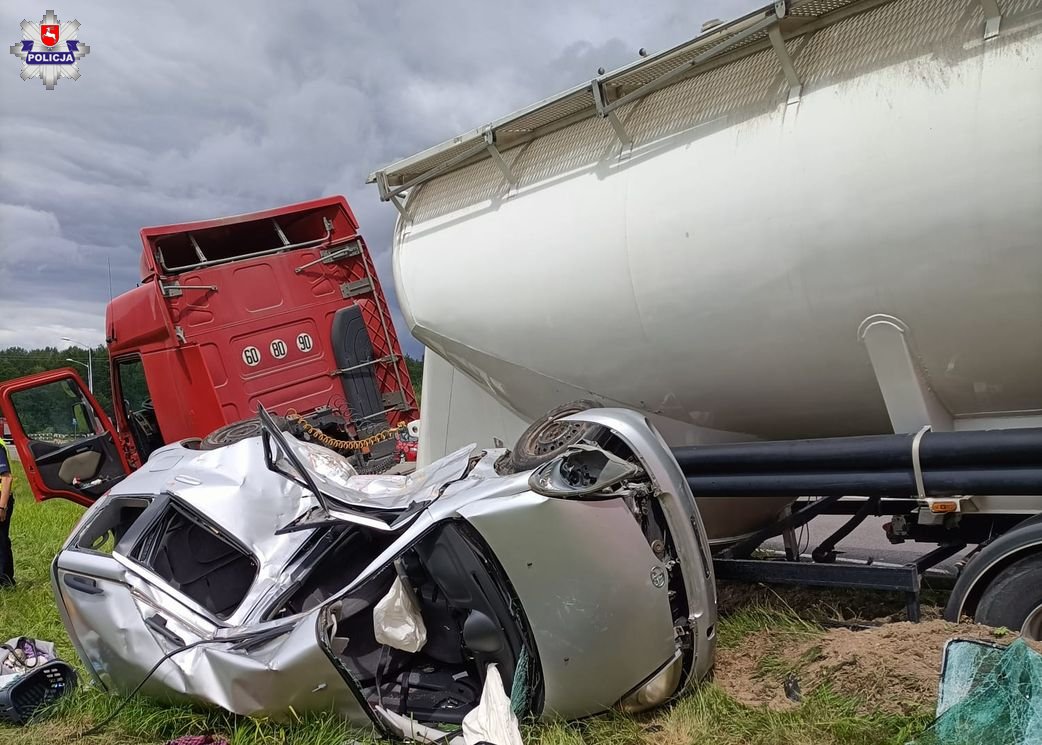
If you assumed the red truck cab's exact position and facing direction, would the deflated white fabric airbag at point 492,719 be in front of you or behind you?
behind

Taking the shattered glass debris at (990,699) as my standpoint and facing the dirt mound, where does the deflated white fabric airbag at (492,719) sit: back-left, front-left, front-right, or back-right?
front-left

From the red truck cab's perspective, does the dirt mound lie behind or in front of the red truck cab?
behind

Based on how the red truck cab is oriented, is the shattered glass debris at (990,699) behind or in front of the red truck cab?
behind

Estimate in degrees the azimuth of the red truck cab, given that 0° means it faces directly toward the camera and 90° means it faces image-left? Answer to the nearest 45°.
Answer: approximately 135°

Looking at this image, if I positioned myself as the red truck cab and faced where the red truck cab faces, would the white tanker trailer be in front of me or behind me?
behind

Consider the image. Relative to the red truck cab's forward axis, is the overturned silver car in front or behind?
behind
